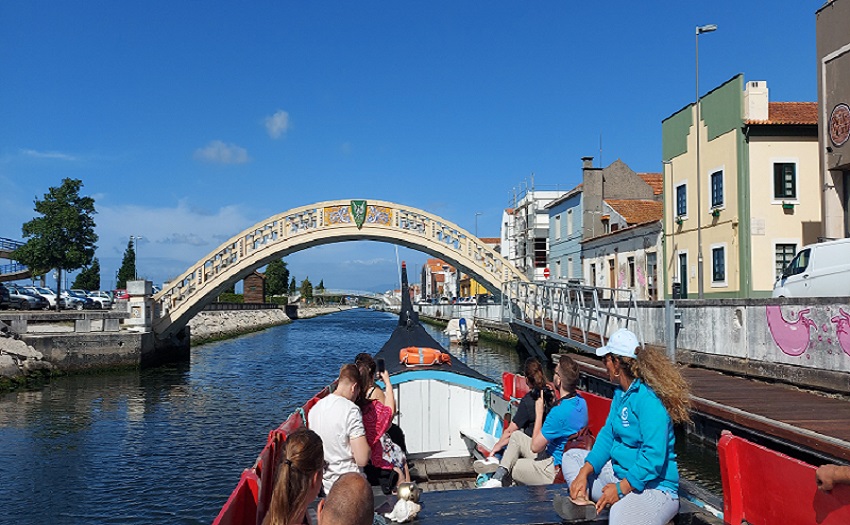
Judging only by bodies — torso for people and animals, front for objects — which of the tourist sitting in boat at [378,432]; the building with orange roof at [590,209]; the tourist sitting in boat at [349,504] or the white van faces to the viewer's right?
the tourist sitting in boat at [378,432]

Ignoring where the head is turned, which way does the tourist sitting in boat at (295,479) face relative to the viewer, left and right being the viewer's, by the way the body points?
facing away from the viewer and to the right of the viewer

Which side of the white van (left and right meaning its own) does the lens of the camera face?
left

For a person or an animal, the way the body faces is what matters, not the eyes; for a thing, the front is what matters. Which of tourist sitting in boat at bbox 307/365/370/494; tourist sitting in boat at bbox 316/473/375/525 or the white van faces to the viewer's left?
the white van

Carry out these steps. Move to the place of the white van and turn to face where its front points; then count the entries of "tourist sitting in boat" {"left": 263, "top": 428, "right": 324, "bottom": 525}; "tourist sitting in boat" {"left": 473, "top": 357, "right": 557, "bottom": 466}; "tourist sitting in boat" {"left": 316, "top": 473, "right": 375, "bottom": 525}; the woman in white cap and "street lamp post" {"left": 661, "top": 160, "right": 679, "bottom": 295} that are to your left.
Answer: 4

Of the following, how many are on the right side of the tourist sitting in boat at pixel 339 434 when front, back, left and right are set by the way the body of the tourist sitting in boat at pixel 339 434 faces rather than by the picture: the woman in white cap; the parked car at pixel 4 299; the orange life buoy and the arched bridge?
1

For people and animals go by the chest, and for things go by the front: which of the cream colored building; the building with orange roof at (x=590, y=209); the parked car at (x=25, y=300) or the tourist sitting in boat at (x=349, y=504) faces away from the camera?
the tourist sitting in boat

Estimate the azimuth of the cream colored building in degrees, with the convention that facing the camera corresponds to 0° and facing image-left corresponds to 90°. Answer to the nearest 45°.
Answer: approximately 45°

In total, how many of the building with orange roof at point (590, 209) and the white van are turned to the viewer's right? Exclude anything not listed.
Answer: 0

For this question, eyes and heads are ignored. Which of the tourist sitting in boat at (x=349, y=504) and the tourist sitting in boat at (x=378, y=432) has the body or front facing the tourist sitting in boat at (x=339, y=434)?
the tourist sitting in boat at (x=349, y=504)

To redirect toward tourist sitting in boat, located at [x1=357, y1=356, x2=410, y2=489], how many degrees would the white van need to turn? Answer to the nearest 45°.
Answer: approximately 90° to its left

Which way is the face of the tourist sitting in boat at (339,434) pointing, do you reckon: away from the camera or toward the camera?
away from the camera

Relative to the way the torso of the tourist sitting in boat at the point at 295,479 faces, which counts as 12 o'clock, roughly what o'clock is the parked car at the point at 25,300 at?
The parked car is roughly at 10 o'clock from the tourist sitting in boat.

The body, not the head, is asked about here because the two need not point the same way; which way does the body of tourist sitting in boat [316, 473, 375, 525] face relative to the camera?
away from the camera

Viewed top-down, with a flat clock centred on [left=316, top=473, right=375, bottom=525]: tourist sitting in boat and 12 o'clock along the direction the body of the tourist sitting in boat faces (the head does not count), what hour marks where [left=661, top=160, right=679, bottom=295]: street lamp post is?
The street lamp post is roughly at 1 o'clock from the tourist sitting in boat.
